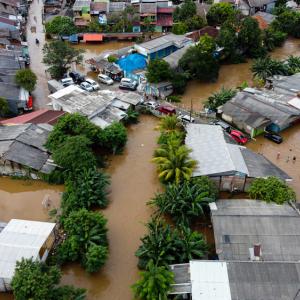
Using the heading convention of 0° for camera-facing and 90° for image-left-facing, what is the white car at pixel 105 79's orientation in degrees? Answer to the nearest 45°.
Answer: approximately 315°

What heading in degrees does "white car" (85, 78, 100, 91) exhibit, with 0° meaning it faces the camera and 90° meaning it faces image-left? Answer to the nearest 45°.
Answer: approximately 315°
